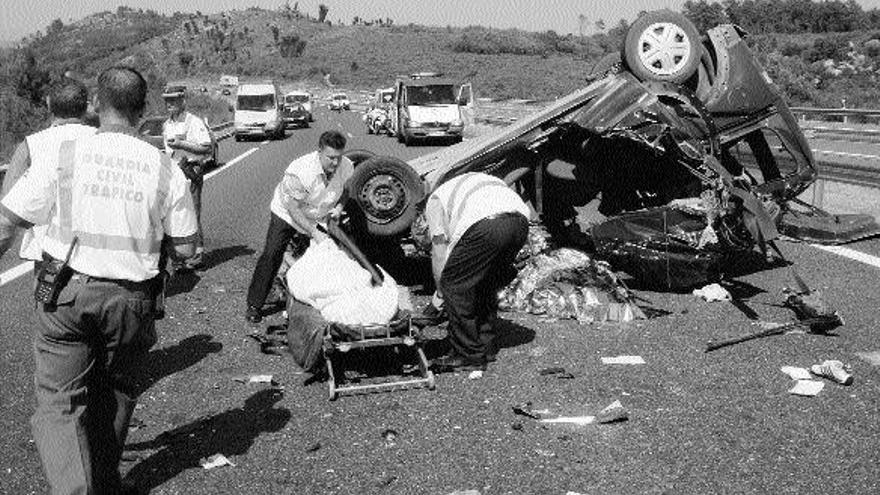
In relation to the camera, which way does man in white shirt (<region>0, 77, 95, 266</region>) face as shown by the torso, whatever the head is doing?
away from the camera

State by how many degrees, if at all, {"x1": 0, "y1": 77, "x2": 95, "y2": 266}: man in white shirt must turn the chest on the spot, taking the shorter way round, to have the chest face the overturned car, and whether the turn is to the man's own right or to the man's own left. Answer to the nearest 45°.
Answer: approximately 90° to the man's own right

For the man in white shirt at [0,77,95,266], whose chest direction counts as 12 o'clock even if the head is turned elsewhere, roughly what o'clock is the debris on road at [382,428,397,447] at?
The debris on road is roughly at 4 o'clock from the man in white shirt.

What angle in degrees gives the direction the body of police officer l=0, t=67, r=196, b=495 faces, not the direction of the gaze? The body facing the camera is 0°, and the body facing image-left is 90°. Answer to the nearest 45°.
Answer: approximately 180°

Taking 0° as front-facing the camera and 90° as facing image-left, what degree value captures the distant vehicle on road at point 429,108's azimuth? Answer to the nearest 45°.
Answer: approximately 0°

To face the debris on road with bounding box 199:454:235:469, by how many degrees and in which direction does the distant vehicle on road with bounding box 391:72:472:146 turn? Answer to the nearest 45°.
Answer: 0° — it already faces it

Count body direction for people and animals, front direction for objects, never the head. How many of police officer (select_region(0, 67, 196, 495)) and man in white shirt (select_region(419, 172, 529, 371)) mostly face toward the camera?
0

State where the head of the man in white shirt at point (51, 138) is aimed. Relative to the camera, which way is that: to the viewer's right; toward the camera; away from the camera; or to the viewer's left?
away from the camera

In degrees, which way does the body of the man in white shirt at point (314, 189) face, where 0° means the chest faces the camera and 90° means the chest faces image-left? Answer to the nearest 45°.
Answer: approximately 315°

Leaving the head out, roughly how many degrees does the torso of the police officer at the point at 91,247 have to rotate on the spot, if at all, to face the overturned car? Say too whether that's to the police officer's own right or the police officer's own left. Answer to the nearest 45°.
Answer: approximately 45° to the police officer's own right

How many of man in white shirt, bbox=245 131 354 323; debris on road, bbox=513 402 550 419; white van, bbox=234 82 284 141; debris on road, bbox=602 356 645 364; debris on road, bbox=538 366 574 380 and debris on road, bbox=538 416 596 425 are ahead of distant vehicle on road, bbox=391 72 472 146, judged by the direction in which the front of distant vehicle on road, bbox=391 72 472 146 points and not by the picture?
5
